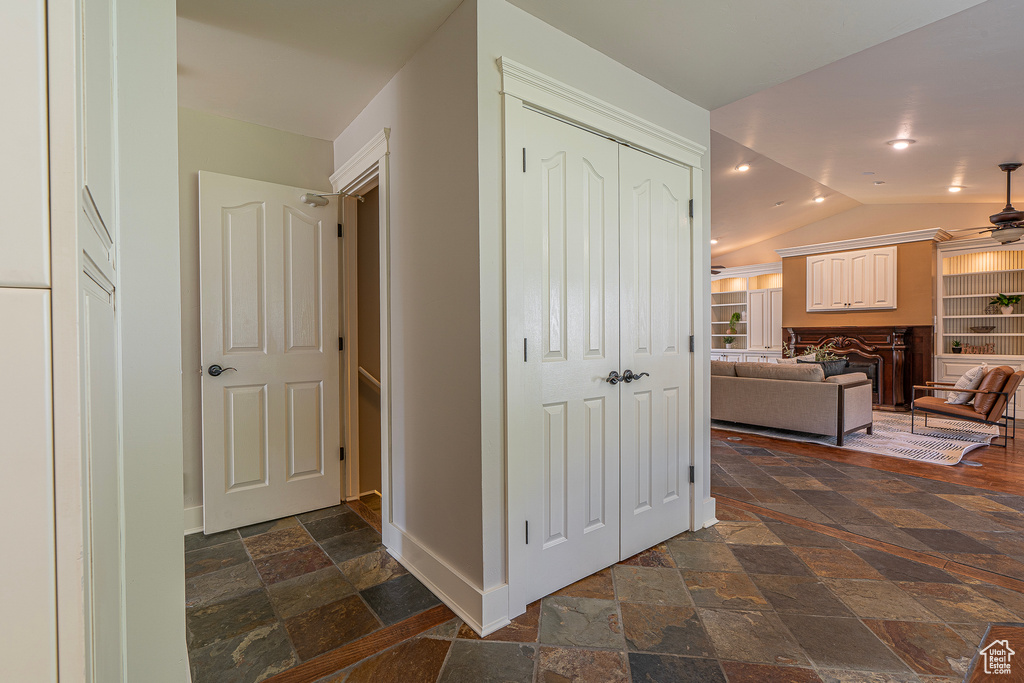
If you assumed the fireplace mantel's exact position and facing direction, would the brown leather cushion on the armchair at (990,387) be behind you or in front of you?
in front

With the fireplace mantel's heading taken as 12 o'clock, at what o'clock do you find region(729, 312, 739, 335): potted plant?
The potted plant is roughly at 4 o'clock from the fireplace mantel.

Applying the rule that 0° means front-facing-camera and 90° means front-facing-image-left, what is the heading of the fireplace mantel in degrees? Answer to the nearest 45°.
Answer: approximately 0°

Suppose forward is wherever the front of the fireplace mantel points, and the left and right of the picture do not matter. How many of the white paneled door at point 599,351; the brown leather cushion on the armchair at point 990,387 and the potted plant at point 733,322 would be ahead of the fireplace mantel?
2

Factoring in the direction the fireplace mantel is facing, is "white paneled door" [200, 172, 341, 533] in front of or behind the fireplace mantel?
in front

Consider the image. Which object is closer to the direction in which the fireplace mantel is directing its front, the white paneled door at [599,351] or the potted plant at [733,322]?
the white paneled door

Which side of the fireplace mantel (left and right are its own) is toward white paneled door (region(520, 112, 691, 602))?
front

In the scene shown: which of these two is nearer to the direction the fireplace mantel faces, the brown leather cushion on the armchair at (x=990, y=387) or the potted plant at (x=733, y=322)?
the brown leather cushion on the armchair

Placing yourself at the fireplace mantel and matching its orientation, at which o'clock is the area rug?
The area rug is roughly at 12 o'clock from the fireplace mantel.

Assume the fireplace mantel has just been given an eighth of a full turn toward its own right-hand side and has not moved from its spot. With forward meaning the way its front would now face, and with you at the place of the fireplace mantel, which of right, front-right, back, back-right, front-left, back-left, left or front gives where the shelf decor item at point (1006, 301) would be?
back-left
